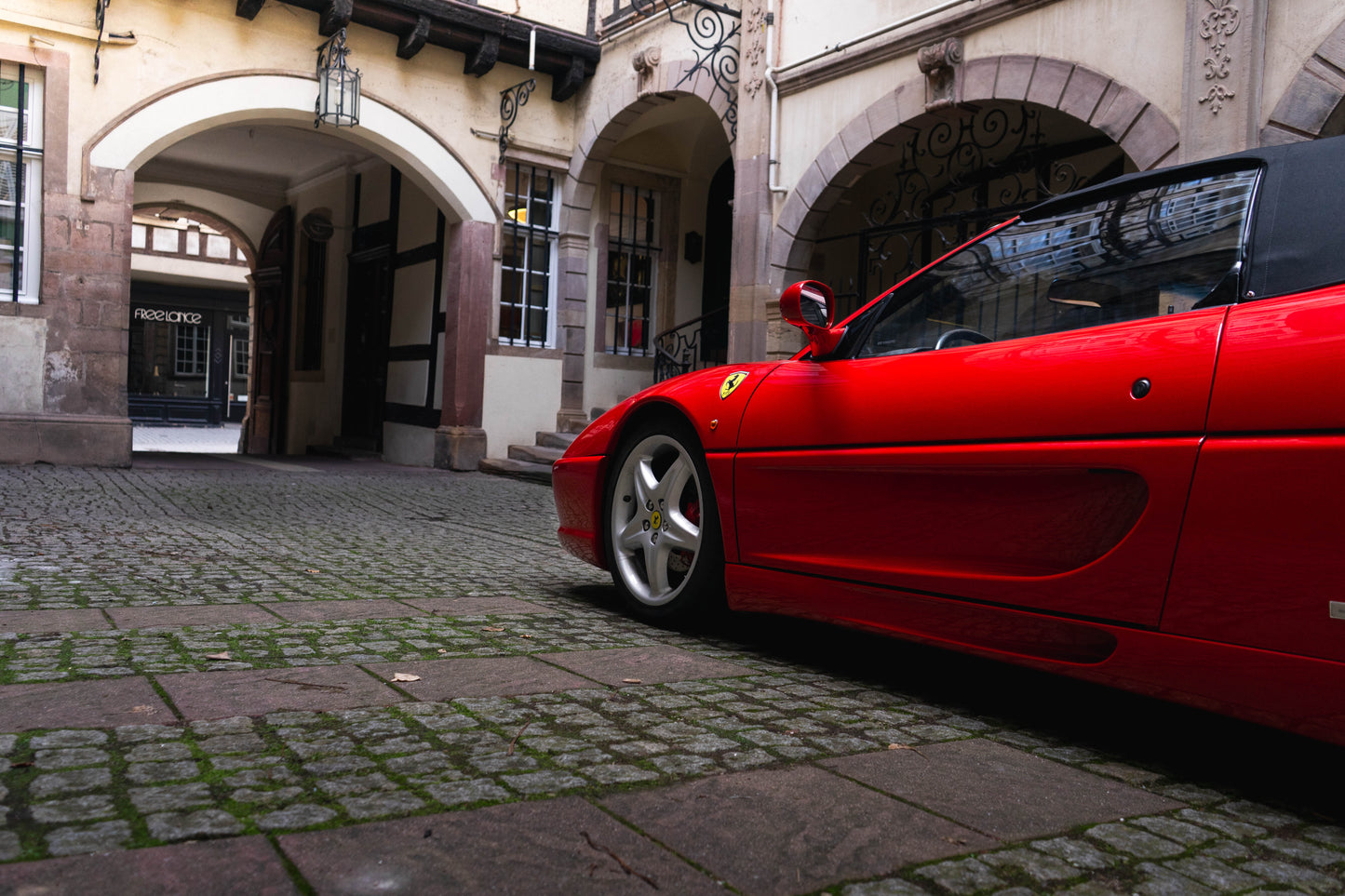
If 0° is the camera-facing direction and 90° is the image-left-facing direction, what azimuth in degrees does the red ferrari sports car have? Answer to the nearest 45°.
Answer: approximately 135°

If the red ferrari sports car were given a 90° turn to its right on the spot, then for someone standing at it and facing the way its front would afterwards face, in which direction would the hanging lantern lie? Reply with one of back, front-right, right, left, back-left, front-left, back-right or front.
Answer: left
